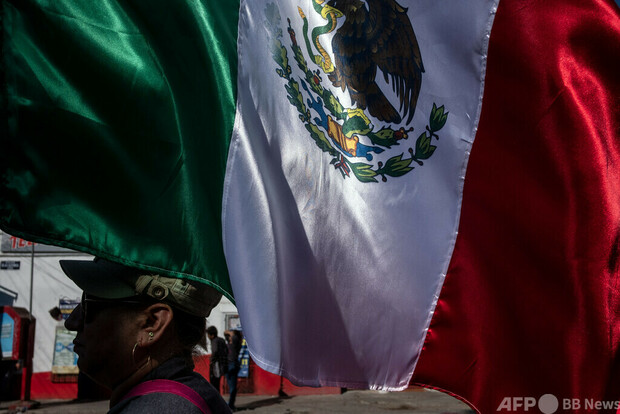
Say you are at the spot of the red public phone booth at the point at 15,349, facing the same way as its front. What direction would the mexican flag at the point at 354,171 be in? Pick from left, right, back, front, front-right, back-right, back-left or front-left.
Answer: front-left

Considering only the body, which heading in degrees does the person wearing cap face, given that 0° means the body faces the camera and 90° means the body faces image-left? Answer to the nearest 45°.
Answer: approximately 90°

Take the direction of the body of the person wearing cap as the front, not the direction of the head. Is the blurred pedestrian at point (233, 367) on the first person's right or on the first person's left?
on the first person's right

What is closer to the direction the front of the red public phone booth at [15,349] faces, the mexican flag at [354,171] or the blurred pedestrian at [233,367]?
the mexican flag

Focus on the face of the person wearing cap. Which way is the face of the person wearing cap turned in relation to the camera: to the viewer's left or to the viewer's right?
to the viewer's left

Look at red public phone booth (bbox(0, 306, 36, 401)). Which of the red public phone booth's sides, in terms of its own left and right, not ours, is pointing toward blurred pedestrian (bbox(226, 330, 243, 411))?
left

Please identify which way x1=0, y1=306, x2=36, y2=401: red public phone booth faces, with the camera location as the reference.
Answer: facing the viewer and to the left of the viewer
